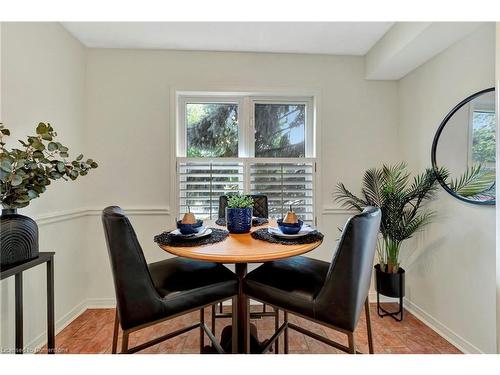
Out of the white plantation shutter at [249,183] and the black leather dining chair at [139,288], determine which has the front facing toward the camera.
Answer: the white plantation shutter

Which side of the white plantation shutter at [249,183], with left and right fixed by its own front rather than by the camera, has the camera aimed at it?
front

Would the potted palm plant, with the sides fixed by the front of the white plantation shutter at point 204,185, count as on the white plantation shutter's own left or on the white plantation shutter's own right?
on the white plantation shutter's own left

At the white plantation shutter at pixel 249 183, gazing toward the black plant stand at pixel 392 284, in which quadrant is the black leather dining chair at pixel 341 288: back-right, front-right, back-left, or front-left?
front-right

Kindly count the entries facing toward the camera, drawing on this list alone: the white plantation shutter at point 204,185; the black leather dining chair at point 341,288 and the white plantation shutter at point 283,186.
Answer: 2

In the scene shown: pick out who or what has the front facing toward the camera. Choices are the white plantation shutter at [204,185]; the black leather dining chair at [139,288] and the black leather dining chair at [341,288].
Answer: the white plantation shutter

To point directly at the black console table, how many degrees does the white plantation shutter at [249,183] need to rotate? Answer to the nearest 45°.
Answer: approximately 45° to its right

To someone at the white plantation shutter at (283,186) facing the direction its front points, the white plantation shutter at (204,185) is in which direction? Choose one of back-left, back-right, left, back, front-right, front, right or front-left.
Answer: right

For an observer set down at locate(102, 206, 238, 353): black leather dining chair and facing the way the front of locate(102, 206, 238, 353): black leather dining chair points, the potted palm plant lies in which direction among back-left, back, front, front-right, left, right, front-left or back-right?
front-right

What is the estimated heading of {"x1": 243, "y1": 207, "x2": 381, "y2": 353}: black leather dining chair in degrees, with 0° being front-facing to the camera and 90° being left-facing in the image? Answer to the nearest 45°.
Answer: approximately 135°

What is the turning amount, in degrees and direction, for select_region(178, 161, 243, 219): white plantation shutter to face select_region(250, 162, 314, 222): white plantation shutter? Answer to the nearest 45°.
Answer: approximately 90° to its left

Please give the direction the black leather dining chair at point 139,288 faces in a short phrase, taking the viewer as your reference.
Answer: facing away from the viewer and to the right of the viewer

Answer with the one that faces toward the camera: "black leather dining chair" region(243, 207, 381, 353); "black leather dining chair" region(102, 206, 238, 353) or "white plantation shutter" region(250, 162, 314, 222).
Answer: the white plantation shutter

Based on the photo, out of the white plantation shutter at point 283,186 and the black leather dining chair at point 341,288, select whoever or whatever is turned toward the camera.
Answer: the white plantation shutter

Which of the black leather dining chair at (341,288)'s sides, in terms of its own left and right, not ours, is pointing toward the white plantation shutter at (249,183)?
front

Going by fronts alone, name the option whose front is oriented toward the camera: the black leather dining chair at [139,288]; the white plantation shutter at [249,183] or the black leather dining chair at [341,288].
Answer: the white plantation shutter

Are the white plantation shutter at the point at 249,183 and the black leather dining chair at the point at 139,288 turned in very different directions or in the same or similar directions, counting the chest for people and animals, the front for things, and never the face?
very different directions

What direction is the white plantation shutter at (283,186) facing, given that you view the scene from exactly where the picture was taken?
facing the viewer

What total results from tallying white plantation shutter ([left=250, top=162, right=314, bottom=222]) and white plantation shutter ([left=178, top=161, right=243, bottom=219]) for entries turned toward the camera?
2

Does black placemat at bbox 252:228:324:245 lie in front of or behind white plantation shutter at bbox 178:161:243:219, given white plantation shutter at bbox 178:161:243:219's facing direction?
in front
